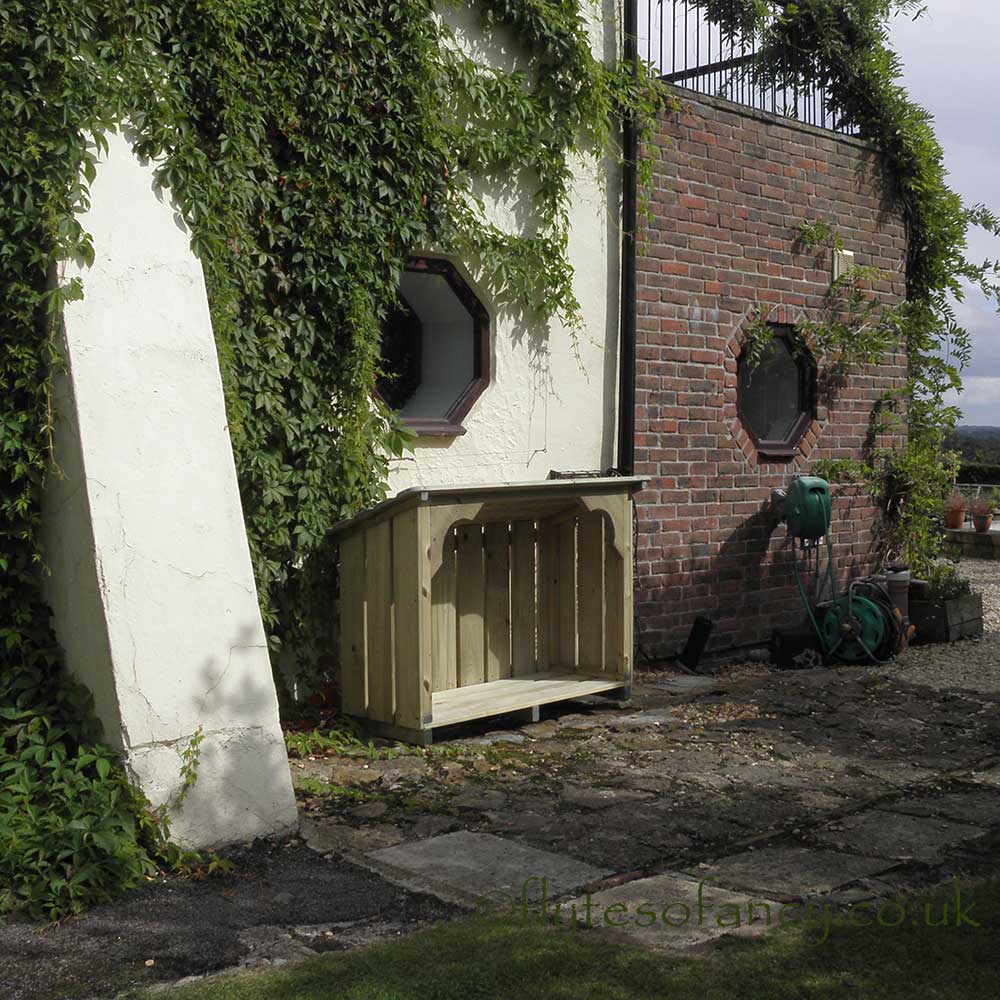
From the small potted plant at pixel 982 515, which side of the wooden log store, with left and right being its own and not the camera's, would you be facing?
left

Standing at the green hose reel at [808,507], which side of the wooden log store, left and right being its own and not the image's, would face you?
left

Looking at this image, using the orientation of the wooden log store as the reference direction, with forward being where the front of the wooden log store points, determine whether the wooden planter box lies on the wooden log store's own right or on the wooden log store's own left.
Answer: on the wooden log store's own left

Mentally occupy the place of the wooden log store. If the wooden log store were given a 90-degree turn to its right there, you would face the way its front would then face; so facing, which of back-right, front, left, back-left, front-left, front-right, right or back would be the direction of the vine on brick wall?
back

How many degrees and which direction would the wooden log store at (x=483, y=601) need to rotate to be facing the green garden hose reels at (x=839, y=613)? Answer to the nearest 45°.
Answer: approximately 90° to its left

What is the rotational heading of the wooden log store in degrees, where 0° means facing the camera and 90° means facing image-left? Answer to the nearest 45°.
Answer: approximately 315°

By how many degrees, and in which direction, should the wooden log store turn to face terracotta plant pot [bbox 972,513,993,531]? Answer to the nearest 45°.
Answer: approximately 90° to its left

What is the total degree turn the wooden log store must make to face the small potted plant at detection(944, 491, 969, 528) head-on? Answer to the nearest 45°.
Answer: approximately 90° to its left
